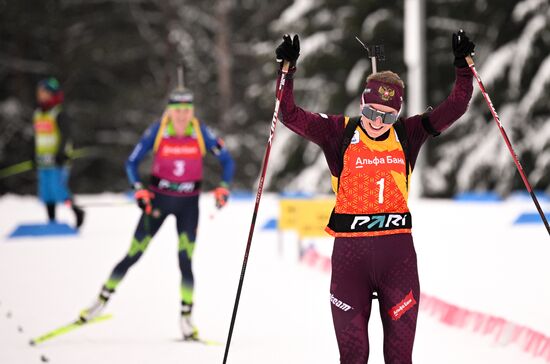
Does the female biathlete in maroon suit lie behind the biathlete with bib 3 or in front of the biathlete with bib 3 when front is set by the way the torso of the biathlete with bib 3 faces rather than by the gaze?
in front

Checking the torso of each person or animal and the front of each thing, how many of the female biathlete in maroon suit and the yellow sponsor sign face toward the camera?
2

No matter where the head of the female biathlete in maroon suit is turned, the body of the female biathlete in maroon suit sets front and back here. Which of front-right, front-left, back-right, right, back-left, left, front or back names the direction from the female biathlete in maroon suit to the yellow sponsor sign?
back

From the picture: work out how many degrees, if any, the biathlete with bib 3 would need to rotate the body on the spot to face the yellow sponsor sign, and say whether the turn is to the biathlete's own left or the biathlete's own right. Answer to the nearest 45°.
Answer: approximately 135° to the biathlete's own left

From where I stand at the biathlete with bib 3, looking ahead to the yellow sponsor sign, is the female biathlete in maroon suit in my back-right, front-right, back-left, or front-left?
back-right

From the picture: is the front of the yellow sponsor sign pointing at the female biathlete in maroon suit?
yes

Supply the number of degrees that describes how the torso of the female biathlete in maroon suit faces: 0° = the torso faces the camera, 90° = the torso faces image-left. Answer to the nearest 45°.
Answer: approximately 0°

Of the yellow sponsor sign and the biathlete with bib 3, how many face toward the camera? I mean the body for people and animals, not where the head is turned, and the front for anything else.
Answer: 2

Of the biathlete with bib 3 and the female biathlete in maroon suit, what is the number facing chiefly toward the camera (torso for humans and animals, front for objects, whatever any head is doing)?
2
